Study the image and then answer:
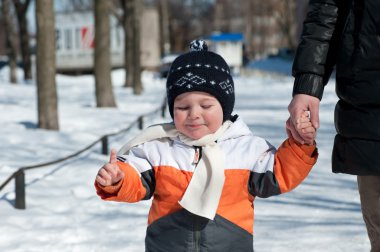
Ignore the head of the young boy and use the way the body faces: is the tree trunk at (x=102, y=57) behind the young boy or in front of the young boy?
behind

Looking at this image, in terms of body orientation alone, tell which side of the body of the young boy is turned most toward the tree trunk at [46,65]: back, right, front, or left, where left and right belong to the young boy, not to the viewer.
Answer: back

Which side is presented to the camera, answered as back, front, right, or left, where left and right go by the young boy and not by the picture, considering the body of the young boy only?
front

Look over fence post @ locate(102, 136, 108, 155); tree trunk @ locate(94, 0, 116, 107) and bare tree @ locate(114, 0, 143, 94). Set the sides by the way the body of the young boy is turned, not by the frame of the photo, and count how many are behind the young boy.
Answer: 3

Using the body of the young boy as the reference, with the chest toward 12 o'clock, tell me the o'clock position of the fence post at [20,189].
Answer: The fence post is roughly at 5 o'clock from the young boy.

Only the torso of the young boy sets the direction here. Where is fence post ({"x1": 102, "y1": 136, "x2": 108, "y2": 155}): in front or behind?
behind

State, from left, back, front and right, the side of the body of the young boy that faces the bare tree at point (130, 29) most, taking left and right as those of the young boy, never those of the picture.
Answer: back
